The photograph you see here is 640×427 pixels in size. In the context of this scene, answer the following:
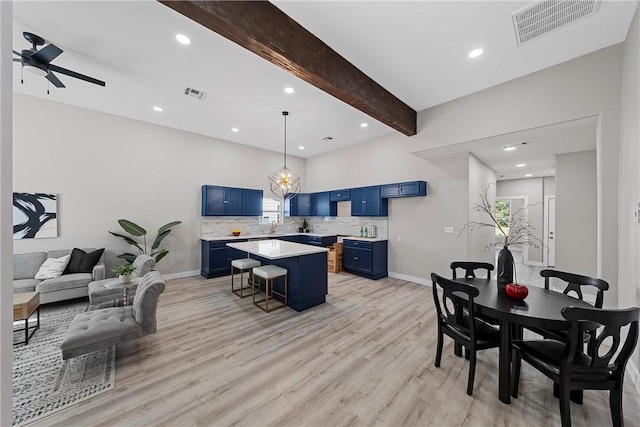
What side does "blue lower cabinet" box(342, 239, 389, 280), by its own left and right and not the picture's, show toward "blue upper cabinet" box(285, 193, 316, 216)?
right

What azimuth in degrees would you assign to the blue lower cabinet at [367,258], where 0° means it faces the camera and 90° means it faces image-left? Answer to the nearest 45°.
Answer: approximately 45°

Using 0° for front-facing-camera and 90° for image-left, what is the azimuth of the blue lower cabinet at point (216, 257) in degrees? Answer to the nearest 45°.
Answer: approximately 315°

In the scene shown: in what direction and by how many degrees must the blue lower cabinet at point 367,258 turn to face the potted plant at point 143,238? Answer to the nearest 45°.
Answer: approximately 45° to its right

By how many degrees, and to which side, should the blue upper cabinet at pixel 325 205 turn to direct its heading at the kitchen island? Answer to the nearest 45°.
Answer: approximately 45° to its left

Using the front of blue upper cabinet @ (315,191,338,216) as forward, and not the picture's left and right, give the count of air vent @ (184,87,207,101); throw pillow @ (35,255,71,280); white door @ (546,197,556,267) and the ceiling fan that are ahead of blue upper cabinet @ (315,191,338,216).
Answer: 3

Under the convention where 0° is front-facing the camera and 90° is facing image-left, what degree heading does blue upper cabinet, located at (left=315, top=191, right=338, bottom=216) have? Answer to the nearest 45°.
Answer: approximately 45°

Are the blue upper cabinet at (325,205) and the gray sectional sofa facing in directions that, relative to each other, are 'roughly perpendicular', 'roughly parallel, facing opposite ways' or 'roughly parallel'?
roughly perpendicular

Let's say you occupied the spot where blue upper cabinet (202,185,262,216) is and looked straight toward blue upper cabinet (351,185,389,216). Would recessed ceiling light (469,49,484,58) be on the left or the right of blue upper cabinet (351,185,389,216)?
right
